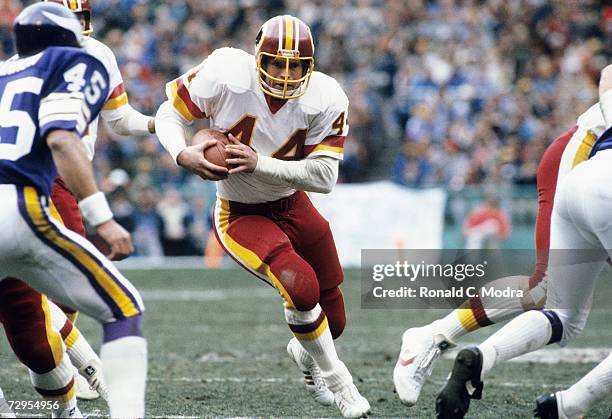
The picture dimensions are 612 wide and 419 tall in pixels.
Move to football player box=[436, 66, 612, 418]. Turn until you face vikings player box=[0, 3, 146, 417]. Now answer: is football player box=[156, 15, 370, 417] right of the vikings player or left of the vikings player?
right

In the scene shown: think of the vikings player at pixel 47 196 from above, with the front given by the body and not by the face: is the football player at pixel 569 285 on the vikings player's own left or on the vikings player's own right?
on the vikings player's own right

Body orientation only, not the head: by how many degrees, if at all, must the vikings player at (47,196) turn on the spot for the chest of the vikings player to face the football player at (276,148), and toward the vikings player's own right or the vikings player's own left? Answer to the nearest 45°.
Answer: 0° — they already face them

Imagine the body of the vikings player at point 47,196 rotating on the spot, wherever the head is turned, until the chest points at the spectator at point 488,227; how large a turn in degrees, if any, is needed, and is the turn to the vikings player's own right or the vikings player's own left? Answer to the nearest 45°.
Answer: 0° — they already face them

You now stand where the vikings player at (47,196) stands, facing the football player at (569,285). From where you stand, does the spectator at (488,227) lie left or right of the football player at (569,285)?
left

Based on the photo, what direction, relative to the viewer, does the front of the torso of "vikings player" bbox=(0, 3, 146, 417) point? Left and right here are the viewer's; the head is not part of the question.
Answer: facing away from the viewer and to the right of the viewer
